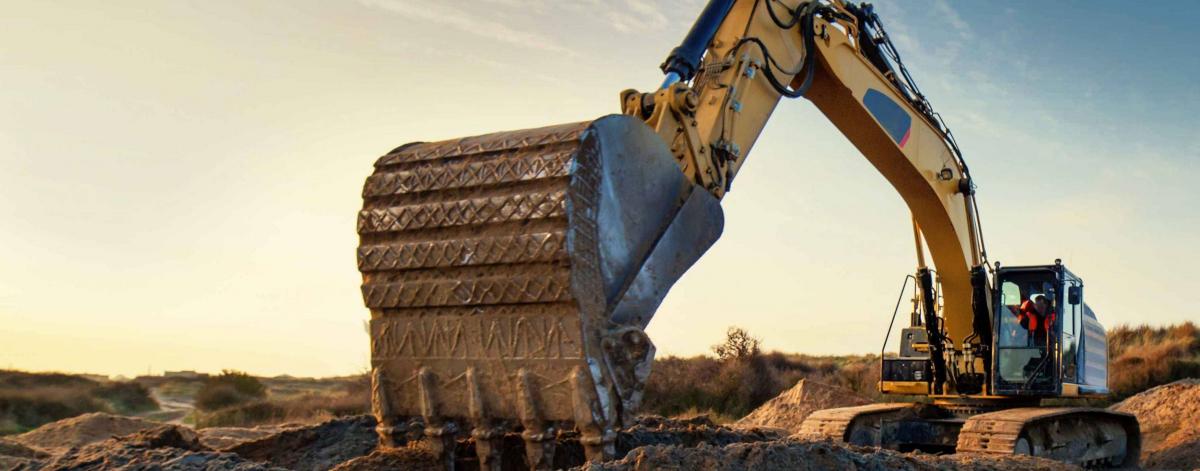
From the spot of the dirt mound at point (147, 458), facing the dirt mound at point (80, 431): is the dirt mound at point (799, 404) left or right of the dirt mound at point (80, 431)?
right

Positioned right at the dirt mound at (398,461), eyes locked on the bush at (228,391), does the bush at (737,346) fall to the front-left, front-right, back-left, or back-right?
front-right

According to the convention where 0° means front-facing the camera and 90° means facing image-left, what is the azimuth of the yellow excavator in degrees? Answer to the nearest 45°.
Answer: approximately 45°

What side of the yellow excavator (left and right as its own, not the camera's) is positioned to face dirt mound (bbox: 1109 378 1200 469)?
back

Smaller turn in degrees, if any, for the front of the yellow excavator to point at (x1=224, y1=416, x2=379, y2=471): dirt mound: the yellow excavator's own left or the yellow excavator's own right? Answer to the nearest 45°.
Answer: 0° — it already faces it

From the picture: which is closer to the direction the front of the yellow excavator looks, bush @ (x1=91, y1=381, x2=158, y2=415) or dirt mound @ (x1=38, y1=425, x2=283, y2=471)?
the dirt mound

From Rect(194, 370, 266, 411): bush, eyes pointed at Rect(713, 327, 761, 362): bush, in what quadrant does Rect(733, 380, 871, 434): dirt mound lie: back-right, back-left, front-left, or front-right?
front-right
